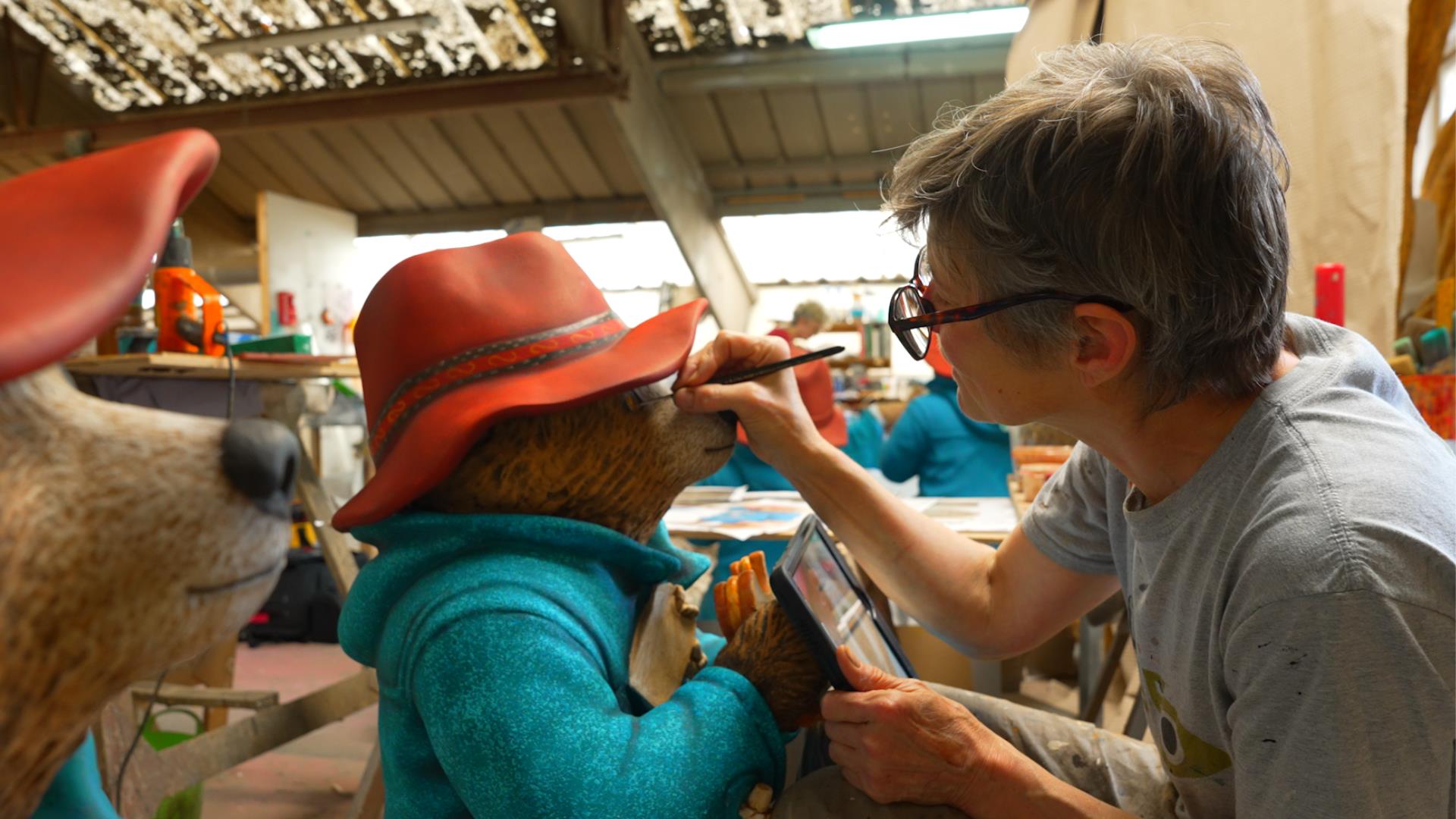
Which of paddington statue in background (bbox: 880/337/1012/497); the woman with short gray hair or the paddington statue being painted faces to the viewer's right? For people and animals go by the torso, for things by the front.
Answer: the paddington statue being painted

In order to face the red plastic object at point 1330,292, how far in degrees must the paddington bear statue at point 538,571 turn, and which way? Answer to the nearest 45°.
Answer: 0° — it already faces it

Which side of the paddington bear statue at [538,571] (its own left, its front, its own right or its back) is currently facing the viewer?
right

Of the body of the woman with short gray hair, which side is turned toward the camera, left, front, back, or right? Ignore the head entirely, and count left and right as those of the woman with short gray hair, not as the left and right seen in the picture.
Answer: left
